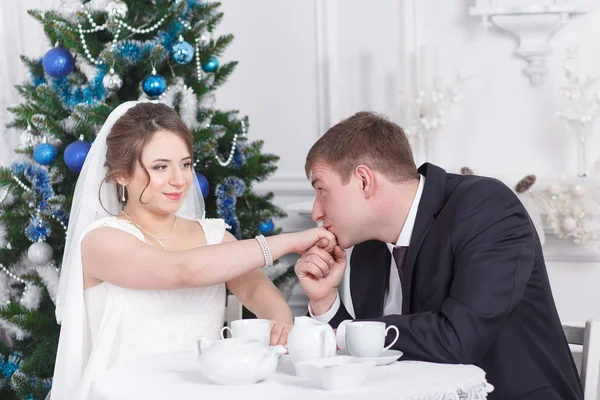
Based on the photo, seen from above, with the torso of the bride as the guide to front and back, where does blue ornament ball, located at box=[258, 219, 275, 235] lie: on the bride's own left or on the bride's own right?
on the bride's own left

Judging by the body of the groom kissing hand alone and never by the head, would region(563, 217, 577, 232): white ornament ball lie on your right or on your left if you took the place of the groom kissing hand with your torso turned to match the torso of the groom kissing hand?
on your right

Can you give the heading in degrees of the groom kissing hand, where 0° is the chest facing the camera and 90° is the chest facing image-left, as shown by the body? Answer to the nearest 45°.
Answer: approximately 90°

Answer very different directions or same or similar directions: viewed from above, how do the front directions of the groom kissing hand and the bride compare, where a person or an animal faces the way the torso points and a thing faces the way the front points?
very different directions

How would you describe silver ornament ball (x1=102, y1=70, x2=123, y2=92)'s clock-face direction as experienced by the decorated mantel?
The silver ornament ball is roughly at 2 o'clock from the decorated mantel.

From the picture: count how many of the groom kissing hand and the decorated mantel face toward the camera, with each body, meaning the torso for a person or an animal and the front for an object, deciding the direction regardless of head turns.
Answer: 1

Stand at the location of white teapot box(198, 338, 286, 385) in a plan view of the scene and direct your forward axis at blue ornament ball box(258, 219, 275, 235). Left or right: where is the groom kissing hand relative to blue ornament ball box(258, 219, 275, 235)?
right

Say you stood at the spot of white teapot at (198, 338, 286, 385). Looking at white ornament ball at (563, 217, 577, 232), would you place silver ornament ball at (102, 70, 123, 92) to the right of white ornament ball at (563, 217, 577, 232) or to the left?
left

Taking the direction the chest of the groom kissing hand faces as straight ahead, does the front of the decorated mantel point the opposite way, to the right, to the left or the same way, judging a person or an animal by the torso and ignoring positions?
to the left

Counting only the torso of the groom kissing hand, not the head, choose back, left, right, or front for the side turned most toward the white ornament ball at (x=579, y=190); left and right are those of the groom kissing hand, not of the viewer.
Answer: right
